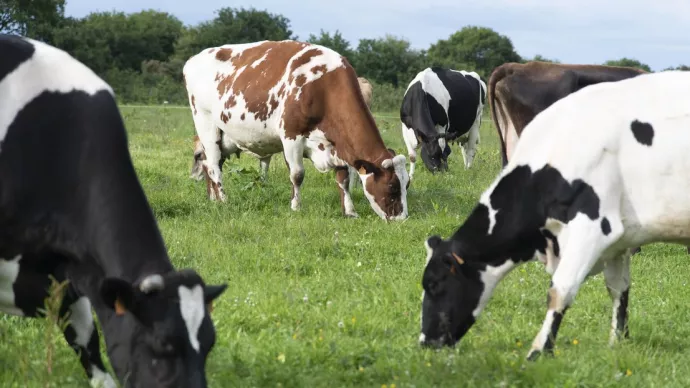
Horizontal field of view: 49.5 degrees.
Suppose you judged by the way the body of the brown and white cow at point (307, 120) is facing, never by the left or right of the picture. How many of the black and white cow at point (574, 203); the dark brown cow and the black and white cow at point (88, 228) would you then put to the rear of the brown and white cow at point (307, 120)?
0

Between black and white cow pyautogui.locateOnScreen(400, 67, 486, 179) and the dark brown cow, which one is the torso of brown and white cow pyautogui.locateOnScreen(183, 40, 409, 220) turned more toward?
the dark brown cow

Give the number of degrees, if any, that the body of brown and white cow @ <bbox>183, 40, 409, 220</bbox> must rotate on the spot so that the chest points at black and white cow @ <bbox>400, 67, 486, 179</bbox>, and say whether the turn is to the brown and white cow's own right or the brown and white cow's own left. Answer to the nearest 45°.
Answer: approximately 90° to the brown and white cow's own left

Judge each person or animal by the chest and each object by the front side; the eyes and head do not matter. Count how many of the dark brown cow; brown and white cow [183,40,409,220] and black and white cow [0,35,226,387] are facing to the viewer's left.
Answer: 0

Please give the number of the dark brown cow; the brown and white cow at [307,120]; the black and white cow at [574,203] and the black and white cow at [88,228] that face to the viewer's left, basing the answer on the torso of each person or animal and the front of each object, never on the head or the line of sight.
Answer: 1

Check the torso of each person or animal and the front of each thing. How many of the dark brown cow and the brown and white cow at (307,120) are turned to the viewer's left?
0

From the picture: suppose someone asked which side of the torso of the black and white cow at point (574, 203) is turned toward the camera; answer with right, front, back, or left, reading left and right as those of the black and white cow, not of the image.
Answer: left

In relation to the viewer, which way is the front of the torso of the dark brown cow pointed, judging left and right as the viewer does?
facing away from the viewer and to the right of the viewer

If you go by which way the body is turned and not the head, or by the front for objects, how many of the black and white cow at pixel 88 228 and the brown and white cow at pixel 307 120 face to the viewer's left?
0

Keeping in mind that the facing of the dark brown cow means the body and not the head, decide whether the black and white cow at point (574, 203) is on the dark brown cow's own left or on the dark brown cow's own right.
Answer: on the dark brown cow's own right

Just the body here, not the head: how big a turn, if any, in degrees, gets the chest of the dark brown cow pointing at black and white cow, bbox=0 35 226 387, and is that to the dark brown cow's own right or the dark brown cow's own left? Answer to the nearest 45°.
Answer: approximately 135° to the dark brown cow's own right

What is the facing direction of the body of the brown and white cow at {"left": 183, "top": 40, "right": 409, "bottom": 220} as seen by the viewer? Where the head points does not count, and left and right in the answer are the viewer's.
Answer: facing the viewer and to the right of the viewer

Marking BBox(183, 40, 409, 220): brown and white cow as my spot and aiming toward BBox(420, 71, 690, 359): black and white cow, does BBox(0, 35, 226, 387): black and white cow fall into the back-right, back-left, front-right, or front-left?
front-right
